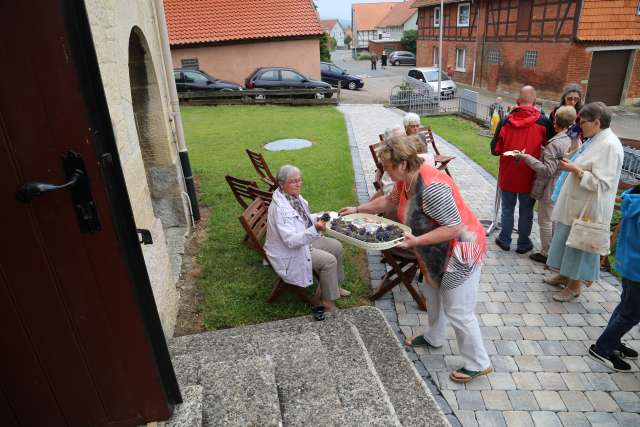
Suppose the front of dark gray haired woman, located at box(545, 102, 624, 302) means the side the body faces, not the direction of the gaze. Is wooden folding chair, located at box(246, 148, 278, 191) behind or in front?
in front

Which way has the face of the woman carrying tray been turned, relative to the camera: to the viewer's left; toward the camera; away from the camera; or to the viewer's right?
to the viewer's left

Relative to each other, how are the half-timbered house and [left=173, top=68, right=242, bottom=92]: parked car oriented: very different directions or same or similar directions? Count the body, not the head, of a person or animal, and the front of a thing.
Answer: very different directions

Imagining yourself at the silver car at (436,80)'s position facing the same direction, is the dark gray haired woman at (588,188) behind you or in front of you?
in front

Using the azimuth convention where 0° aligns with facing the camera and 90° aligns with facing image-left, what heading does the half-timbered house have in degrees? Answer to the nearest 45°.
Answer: approximately 45°

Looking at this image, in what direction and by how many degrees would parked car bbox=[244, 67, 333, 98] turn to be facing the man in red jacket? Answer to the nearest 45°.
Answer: approximately 90° to its right

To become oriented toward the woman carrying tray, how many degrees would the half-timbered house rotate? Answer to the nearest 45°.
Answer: approximately 45° to its left

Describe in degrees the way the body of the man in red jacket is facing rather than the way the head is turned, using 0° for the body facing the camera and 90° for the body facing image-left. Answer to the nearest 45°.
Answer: approximately 180°

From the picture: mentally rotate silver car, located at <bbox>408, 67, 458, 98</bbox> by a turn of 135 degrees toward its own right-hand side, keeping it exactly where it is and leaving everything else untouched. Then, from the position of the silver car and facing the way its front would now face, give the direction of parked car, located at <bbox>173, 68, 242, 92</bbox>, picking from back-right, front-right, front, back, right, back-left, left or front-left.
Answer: front-left

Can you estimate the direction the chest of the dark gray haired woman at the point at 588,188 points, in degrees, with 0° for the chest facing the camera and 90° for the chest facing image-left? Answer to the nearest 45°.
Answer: approximately 90°

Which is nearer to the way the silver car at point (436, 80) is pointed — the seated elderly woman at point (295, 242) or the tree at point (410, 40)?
the seated elderly woman

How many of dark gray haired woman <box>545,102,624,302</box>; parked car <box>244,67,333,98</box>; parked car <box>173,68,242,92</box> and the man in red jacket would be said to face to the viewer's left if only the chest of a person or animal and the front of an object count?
1

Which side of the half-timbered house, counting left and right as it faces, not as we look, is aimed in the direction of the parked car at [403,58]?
right
